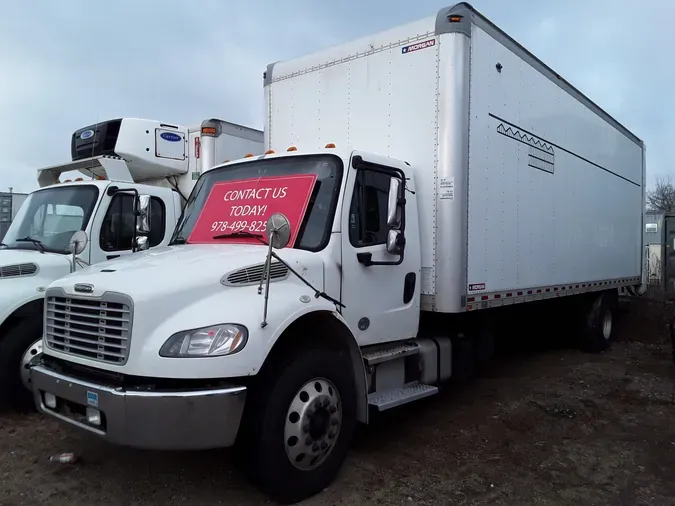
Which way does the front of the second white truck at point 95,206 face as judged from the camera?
facing the viewer and to the left of the viewer

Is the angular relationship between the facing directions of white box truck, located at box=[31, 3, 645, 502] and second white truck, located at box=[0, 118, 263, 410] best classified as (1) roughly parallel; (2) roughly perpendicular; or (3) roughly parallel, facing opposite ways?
roughly parallel

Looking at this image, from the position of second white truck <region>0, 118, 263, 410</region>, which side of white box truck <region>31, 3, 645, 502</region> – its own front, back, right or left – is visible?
right

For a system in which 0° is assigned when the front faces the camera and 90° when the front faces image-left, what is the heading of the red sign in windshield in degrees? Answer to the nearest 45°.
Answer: approximately 45°

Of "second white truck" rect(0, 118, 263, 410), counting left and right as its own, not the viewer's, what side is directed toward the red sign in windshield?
left

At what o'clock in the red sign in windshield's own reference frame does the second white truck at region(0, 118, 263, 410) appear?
The second white truck is roughly at 3 o'clock from the red sign in windshield.

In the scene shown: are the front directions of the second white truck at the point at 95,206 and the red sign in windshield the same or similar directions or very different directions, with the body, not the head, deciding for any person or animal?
same or similar directions

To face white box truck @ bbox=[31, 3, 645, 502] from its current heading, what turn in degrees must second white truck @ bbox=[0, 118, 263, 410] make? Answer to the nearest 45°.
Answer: approximately 90° to its left
